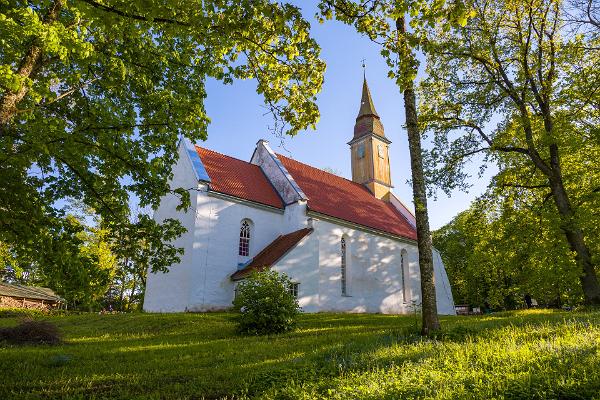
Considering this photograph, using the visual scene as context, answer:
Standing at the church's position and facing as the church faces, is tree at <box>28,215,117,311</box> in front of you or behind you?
behind

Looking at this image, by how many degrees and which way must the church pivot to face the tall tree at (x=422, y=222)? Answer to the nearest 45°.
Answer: approximately 135° to its right

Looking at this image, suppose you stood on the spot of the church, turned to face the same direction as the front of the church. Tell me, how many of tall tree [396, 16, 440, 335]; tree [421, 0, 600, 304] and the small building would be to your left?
1

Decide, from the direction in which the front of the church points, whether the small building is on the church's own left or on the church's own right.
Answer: on the church's own left

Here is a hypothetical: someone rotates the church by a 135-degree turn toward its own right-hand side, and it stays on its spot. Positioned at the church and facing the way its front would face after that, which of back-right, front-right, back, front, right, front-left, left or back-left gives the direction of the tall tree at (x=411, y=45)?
front

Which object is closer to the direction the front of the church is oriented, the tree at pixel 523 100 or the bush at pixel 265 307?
the tree
